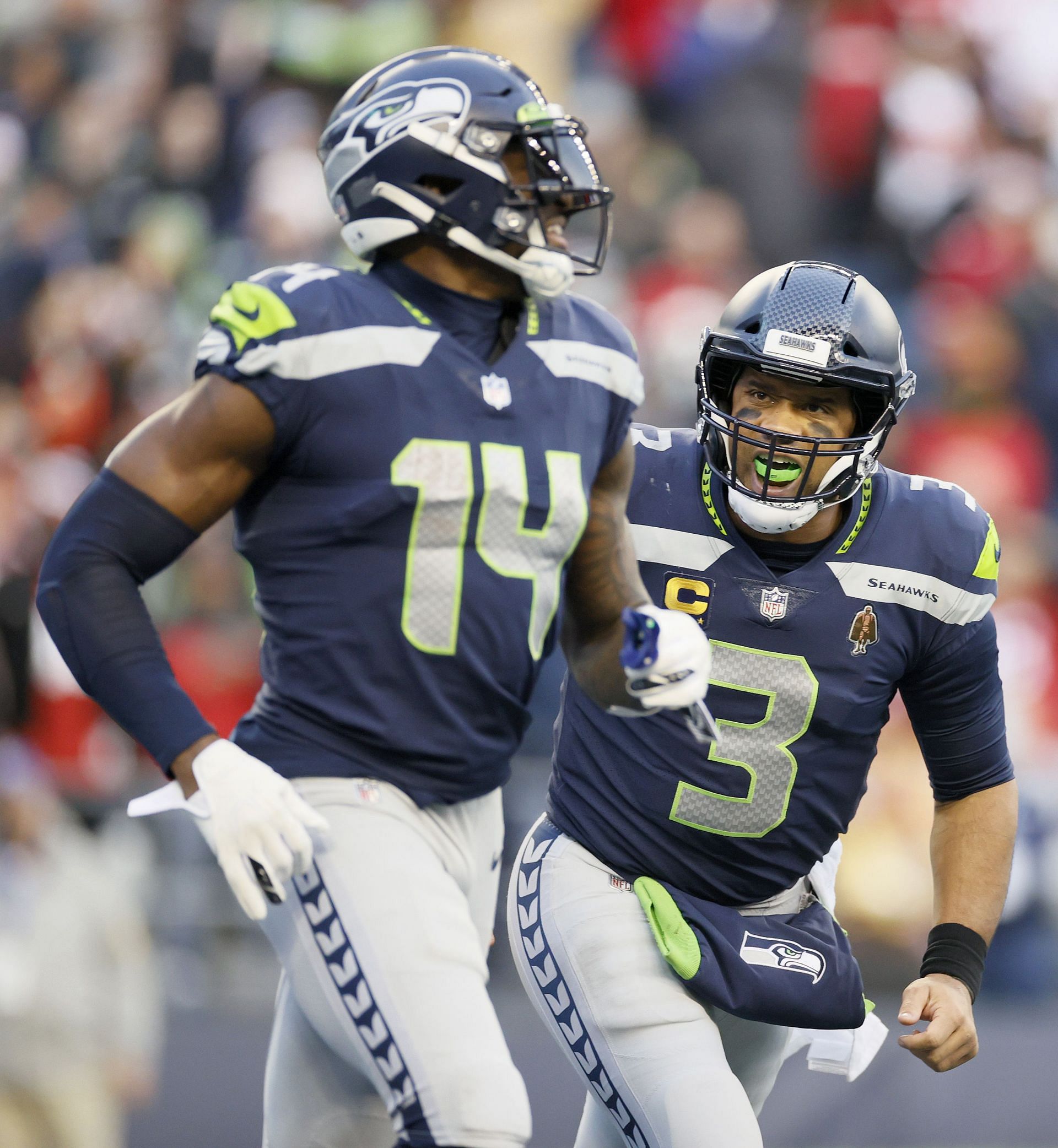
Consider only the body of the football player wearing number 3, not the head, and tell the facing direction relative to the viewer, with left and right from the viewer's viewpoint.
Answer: facing the viewer

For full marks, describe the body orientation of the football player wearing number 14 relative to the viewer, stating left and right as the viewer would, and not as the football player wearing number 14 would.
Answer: facing the viewer and to the right of the viewer

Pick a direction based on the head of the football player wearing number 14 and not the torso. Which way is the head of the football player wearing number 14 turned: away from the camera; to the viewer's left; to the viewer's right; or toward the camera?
to the viewer's right

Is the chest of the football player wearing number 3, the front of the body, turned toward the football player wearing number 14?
no

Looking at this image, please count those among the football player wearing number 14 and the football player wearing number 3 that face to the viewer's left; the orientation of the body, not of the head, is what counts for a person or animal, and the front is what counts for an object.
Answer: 0

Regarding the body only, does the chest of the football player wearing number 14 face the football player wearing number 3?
no
